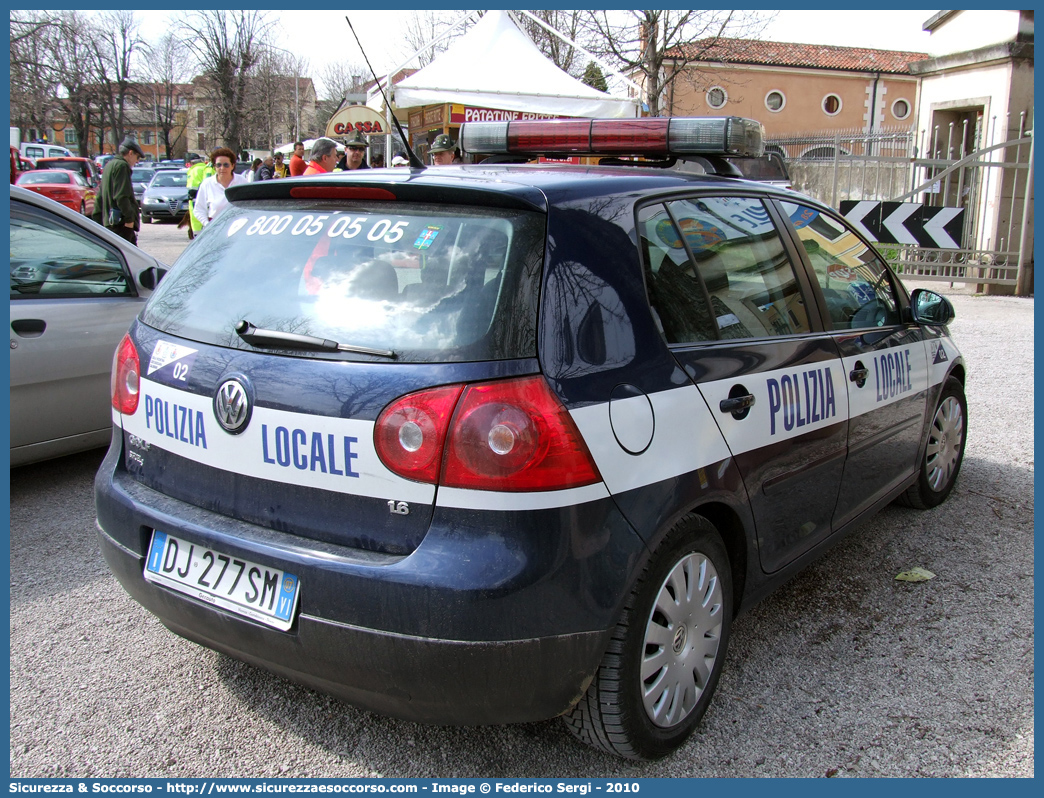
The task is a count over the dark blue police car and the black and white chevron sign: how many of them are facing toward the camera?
1

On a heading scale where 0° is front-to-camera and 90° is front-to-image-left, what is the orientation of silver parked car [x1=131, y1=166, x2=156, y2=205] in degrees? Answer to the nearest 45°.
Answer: approximately 0°

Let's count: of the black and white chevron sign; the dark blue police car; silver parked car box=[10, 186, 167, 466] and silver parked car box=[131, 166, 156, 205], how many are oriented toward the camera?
2

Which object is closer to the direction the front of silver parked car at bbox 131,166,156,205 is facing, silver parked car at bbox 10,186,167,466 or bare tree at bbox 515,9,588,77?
the silver parked car

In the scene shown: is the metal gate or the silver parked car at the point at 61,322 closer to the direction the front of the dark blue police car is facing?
the metal gate

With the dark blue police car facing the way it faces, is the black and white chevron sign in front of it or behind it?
in front

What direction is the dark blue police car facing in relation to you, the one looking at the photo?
facing away from the viewer and to the right of the viewer

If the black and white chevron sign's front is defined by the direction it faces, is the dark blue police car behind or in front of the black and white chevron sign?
in front

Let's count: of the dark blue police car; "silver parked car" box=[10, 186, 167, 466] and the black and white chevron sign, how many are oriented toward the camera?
1

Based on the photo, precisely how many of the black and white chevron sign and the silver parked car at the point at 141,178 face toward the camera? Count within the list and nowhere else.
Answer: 2

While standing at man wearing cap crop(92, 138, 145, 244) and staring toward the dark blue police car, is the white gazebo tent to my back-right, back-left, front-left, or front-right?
back-left

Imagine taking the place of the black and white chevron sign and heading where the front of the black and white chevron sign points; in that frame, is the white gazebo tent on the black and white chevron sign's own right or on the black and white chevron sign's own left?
on the black and white chevron sign's own right

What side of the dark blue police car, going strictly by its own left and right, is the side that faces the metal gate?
front

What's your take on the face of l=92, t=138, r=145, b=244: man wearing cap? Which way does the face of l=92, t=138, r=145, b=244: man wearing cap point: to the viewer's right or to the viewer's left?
to the viewer's right
